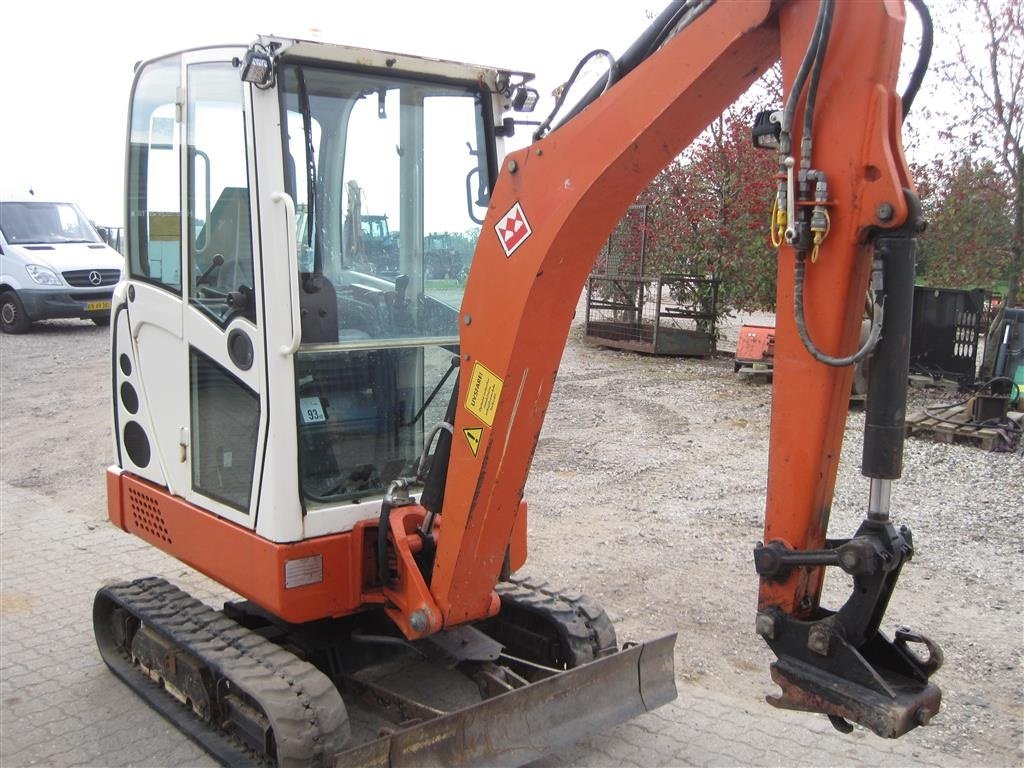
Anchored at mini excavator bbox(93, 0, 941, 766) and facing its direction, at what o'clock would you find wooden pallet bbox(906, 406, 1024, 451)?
The wooden pallet is roughly at 9 o'clock from the mini excavator.

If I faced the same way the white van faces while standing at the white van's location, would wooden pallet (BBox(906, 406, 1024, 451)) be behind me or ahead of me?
ahead

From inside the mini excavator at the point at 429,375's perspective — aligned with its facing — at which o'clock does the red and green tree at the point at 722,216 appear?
The red and green tree is roughly at 8 o'clock from the mini excavator.

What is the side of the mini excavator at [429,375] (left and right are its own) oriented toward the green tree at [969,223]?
left

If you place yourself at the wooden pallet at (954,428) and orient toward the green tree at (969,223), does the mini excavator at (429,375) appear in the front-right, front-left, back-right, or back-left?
back-left

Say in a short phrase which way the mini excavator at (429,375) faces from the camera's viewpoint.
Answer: facing the viewer and to the right of the viewer

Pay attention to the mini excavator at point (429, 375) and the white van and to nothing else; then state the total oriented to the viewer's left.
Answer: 0

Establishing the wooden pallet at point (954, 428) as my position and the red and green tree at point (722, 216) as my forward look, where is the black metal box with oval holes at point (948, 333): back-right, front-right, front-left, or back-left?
front-right

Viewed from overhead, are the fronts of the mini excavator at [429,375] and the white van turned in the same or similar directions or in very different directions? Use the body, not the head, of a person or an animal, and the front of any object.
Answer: same or similar directions

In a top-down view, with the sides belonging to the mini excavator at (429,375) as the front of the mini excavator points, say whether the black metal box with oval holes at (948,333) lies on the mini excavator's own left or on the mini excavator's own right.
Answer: on the mini excavator's own left

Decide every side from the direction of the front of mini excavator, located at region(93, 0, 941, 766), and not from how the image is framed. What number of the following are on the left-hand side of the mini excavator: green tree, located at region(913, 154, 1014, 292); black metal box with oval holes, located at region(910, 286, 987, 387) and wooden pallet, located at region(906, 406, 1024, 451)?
3
